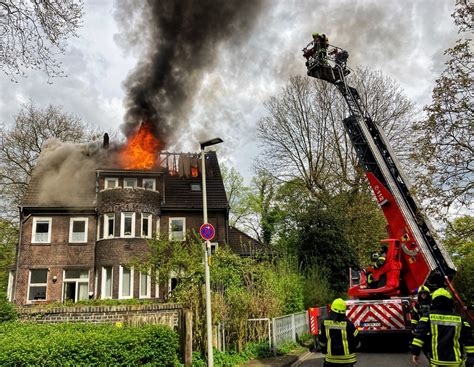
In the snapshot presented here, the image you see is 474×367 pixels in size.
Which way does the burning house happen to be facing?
toward the camera

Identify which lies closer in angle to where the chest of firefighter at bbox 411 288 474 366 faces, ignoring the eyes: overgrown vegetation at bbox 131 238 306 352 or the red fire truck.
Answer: the red fire truck

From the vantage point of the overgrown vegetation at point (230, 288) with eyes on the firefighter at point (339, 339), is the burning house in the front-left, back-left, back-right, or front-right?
back-right

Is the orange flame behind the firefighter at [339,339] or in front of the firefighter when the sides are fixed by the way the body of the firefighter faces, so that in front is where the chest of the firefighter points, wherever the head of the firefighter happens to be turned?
in front

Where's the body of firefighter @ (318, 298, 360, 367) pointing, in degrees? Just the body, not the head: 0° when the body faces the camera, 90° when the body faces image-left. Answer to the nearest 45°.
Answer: approximately 180°

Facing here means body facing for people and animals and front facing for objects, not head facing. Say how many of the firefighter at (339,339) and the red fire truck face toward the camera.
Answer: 0

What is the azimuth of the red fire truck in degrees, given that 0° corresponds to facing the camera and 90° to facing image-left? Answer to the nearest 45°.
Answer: approximately 180°

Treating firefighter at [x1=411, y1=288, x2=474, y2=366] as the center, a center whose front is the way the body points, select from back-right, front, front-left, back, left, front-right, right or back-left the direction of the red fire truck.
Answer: front

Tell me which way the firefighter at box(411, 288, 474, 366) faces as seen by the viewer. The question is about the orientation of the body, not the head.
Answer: away from the camera

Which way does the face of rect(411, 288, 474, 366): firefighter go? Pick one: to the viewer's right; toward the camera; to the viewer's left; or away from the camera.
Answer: away from the camera

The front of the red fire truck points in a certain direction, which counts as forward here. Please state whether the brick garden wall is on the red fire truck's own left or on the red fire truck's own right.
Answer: on the red fire truck's own left

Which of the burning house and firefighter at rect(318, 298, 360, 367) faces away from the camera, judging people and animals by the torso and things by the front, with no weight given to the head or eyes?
the firefighter

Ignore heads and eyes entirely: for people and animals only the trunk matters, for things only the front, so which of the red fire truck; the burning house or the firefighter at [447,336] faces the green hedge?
the burning house

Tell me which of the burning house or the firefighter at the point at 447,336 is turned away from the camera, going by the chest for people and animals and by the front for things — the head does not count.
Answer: the firefighter

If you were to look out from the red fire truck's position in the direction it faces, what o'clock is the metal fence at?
The metal fence is roughly at 9 o'clock from the red fire truck.
